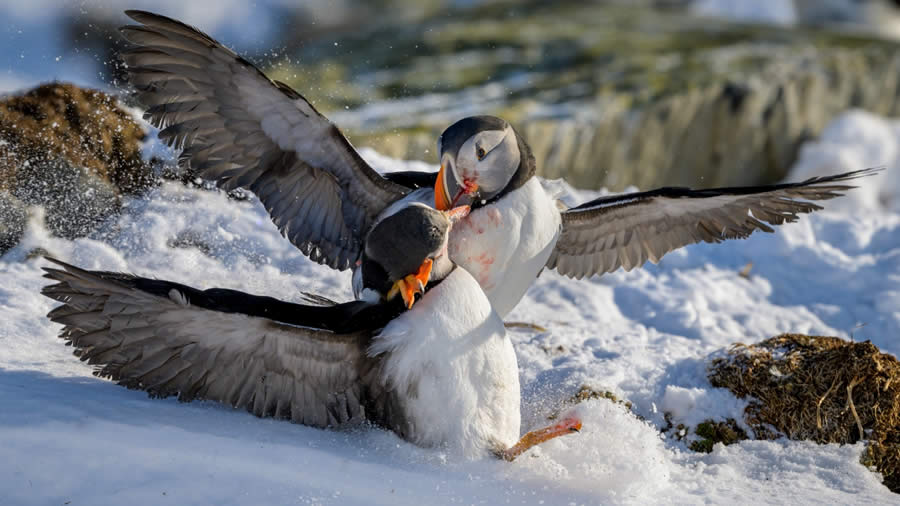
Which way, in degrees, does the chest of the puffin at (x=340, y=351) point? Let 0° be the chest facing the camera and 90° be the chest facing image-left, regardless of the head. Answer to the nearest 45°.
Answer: approximately 315°

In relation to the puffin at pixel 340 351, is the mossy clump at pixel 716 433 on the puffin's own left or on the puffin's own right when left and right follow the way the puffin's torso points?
on the puffin's own left

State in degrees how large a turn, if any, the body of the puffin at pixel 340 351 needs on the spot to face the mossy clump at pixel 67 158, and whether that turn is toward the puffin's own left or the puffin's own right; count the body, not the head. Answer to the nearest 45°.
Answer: approximately 180°

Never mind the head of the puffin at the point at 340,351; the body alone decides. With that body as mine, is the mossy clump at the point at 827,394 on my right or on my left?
on my left

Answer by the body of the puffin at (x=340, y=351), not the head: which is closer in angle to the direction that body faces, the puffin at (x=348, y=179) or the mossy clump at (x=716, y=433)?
the mossy clump

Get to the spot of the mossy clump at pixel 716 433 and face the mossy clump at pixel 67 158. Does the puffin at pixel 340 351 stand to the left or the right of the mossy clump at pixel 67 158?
left
